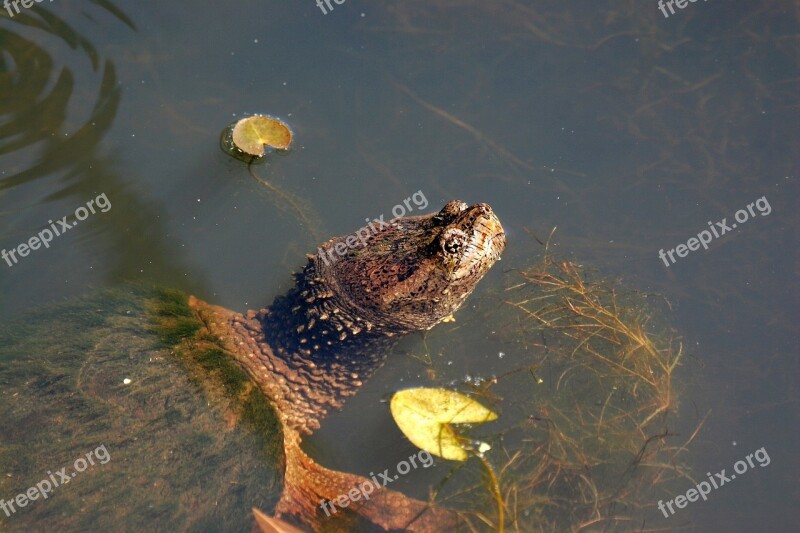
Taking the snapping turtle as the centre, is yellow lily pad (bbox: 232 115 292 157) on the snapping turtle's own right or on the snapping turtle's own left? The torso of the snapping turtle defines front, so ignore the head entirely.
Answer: on the snapping turtle's own left

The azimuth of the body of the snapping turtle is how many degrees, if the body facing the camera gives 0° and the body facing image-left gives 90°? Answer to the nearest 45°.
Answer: approximately 270°

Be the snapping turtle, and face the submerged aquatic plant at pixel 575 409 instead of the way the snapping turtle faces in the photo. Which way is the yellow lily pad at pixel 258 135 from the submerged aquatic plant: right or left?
left
